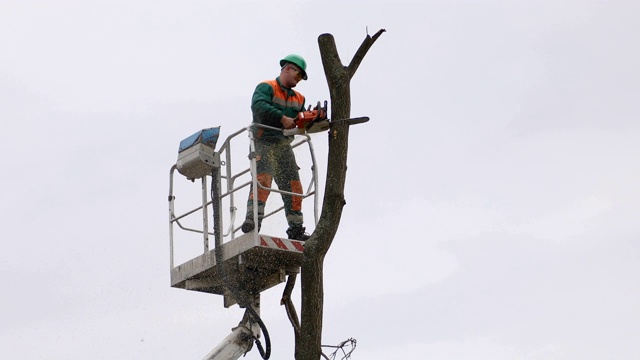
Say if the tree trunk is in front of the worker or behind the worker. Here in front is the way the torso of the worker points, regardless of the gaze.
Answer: in front

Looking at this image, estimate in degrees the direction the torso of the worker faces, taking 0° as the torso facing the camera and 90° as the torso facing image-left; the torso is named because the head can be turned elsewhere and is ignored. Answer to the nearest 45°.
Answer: approximately 315°
